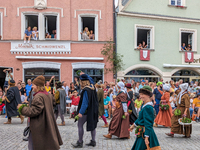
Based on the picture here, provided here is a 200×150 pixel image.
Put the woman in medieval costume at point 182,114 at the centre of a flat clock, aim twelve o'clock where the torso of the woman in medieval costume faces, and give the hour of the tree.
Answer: The tree is roughly at 2 o'clock from the woman in medieval costume.

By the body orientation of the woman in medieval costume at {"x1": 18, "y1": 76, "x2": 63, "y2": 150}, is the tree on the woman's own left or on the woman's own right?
on the woman's own right

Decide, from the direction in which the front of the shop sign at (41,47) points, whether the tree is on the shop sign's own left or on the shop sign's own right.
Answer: on the shop sign's own left

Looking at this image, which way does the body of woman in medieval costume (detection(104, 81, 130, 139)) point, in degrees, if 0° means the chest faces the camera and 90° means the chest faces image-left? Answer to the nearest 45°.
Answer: approximately 90°

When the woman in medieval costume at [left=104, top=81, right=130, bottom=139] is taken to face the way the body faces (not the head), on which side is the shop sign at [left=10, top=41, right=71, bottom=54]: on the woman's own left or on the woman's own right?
on the woman's own right

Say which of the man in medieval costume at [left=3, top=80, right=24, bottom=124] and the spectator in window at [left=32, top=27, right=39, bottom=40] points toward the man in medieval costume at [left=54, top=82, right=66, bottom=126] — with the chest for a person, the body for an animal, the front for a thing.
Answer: the spectator in window
